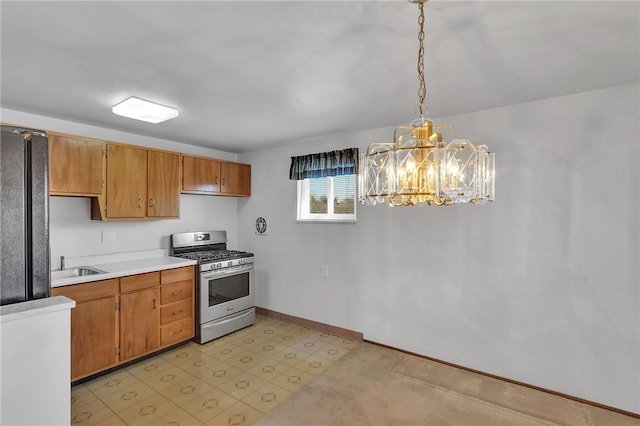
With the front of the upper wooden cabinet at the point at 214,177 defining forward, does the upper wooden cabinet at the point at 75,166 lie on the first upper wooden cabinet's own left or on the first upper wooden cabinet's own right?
on the first upper wooden cabinet's own right

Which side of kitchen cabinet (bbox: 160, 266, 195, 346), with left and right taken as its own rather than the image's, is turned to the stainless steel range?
left

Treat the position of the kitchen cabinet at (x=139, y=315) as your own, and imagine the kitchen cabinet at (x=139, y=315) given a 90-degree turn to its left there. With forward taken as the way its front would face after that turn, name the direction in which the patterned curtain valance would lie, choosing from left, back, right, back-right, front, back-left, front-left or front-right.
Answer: front-right

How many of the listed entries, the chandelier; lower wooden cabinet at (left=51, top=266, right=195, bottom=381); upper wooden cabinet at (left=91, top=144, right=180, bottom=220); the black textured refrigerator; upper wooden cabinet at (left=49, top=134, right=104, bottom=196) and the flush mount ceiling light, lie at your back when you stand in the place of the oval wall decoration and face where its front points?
0

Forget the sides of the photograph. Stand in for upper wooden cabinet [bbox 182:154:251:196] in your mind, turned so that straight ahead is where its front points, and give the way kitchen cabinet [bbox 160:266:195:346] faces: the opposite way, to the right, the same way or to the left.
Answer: the same way

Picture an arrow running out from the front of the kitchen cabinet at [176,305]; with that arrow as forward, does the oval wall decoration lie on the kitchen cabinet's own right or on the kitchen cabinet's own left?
on the kitchen cabinet's own left

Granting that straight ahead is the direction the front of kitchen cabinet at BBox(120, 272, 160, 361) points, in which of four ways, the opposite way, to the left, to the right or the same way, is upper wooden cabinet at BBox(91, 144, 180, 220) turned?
the same way

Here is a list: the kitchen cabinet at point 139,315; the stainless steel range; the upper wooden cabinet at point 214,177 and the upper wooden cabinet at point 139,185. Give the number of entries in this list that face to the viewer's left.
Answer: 0

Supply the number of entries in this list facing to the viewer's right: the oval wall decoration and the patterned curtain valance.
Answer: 0

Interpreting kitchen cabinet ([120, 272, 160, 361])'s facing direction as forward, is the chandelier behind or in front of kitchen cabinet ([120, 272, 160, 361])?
in front

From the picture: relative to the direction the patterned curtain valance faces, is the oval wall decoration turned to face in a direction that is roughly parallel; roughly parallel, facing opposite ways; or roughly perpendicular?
roughly parallel

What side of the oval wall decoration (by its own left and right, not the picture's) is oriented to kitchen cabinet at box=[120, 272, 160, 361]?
front

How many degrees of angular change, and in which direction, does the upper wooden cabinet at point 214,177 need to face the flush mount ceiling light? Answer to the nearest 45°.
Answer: approximately 45° to its right

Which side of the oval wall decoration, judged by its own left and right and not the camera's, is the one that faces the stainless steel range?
front
